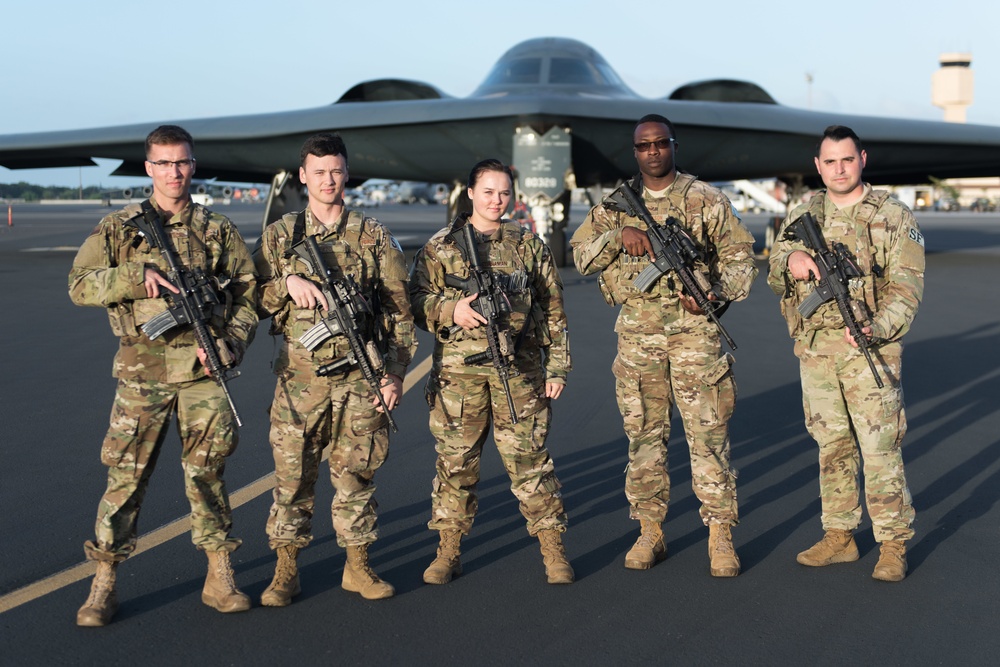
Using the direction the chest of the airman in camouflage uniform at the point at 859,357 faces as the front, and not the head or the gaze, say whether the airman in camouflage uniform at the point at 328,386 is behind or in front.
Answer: in front

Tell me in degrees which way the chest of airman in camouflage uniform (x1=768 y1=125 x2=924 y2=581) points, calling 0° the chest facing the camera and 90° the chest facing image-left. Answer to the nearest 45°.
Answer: approximately 45°

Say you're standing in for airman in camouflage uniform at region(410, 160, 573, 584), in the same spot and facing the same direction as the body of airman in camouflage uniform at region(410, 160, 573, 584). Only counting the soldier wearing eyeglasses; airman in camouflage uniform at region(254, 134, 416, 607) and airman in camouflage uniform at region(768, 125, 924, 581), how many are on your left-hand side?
1

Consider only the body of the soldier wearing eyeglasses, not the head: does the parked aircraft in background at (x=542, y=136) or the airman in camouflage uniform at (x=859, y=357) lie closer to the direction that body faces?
the airman in camouflage uniform

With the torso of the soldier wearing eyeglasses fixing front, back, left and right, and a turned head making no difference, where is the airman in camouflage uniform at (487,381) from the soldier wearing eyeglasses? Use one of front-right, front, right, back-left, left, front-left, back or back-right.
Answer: left

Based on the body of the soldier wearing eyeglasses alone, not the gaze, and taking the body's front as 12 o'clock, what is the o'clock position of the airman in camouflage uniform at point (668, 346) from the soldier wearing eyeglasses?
The airman in camouflage uniform is roughly at 9 o'clock from the soldier wearing eyeglasses.

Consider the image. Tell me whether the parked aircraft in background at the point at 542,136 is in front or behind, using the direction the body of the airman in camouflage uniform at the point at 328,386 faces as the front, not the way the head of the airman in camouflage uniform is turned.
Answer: behind

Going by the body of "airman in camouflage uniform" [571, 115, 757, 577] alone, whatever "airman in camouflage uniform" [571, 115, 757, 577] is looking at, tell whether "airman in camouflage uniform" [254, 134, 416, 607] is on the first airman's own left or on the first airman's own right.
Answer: on the first airman's own right

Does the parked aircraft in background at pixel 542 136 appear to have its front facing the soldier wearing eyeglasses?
yes

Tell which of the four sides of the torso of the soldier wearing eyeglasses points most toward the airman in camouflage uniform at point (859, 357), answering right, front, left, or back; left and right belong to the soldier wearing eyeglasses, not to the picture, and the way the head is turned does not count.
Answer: left
